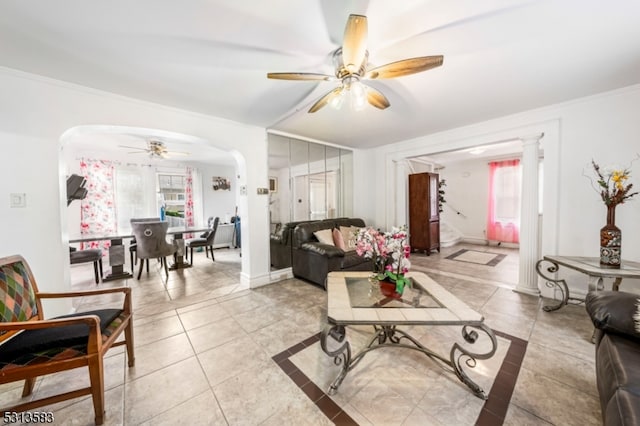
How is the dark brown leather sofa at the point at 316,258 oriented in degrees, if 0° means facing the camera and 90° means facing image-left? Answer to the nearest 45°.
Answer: approximately 315°

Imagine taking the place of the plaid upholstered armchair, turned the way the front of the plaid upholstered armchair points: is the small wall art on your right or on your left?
on your left

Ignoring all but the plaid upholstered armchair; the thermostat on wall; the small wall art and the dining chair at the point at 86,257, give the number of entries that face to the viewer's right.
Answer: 2

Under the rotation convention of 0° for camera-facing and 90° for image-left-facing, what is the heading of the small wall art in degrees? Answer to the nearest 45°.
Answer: approximately 0°

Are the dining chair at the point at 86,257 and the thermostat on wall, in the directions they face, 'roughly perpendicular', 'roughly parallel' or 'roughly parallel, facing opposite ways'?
roughly perpendicular

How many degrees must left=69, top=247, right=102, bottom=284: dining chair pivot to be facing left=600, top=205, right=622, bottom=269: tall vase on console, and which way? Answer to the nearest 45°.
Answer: approximately 45° to its right

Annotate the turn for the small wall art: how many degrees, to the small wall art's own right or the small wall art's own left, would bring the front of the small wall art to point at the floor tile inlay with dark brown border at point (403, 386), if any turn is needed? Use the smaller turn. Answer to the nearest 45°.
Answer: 0° — it already faces it

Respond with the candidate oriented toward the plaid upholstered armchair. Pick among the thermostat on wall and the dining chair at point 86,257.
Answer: the thermostat on wall

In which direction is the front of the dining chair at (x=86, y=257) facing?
to the viewer's right

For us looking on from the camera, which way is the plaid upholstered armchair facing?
facing to the right of the viewer

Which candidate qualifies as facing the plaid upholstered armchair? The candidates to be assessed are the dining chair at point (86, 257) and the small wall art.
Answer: the small wall art
